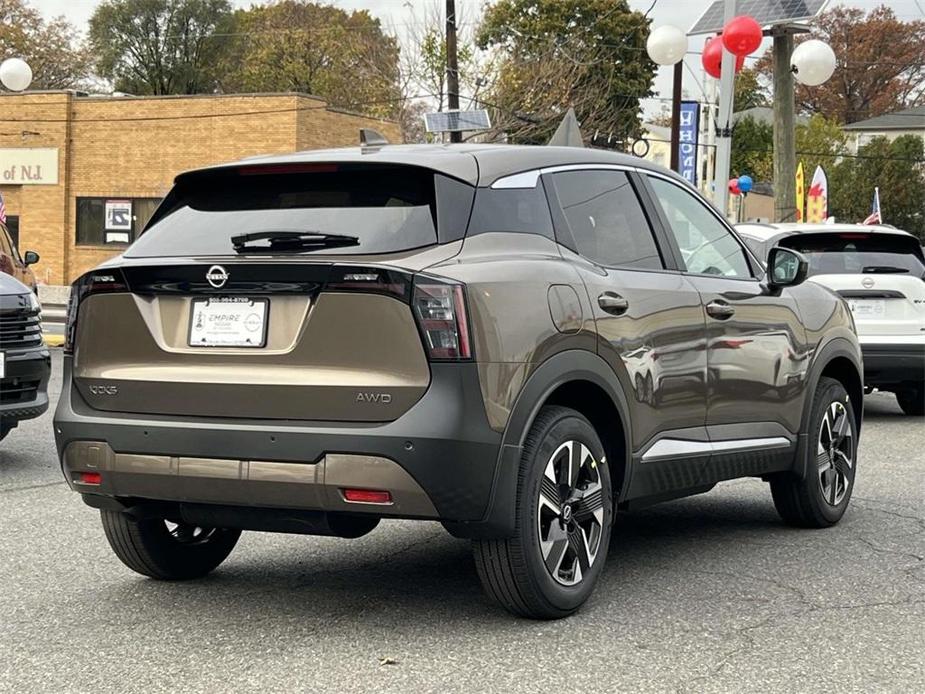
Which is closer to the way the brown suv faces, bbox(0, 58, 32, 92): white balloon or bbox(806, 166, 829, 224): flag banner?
the flag banner

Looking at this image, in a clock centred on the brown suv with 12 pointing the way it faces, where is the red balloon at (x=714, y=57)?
The red balloon is roughly at 11 o'clock from the brown suv.

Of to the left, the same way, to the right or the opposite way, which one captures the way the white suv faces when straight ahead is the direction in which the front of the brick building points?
the opposite way

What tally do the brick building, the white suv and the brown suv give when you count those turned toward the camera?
1

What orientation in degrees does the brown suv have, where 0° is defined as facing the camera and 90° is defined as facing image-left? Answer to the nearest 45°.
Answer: approximately 225°

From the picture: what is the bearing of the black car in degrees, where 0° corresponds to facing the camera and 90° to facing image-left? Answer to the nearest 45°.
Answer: approximately 315°

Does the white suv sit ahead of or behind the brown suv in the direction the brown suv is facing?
ahead

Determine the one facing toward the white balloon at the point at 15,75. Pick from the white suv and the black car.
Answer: the white suv

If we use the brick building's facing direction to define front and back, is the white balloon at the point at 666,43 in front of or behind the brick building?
in front

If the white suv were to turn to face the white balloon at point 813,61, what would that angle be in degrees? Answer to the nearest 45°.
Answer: approximately 45° to its right

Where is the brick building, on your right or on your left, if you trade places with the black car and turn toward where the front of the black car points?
on your left

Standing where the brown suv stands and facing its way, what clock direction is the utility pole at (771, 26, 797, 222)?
The utility pole is roughly at 11 o'clock from the brown suv.

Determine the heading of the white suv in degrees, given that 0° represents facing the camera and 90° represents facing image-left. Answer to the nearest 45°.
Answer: approximately 135°

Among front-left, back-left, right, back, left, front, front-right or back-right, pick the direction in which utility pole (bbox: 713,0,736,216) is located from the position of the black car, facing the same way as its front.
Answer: left

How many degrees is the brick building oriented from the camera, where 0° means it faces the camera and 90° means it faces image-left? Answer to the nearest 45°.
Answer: approximately 0°
